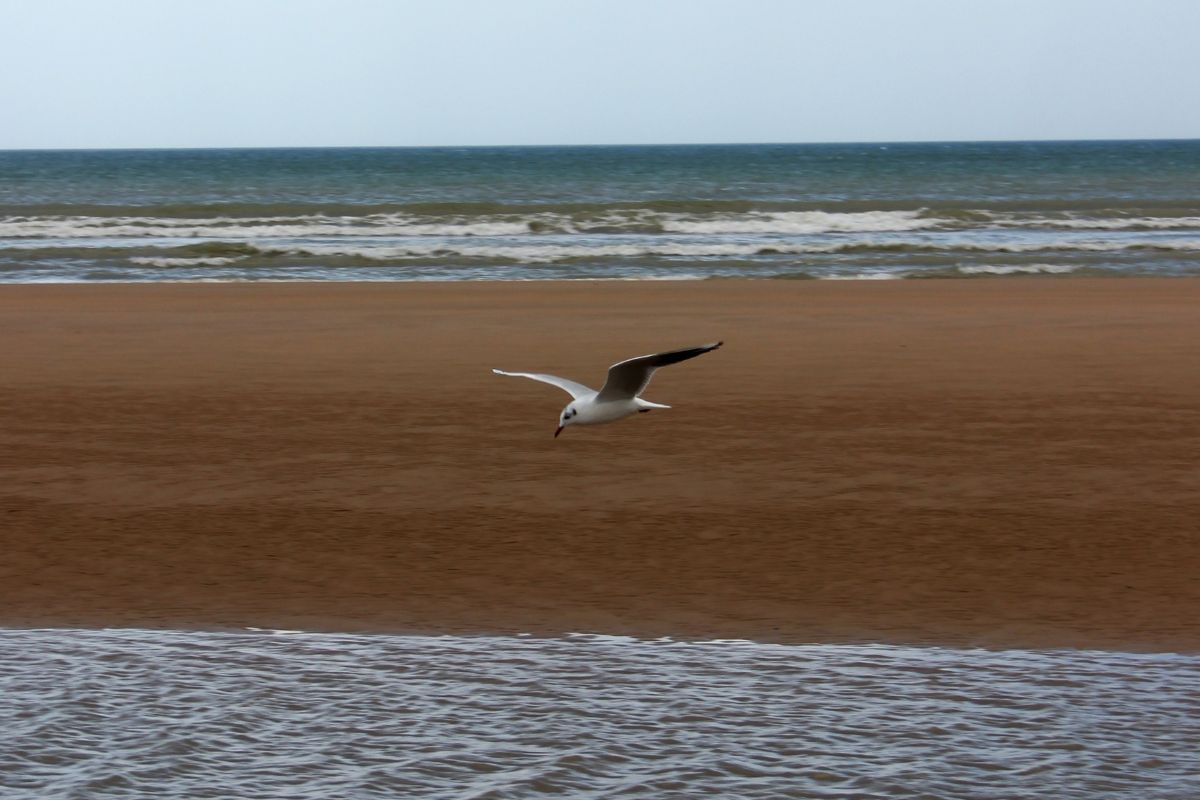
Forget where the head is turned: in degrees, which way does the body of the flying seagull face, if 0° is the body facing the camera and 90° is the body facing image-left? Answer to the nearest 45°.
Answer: approximately 45°
